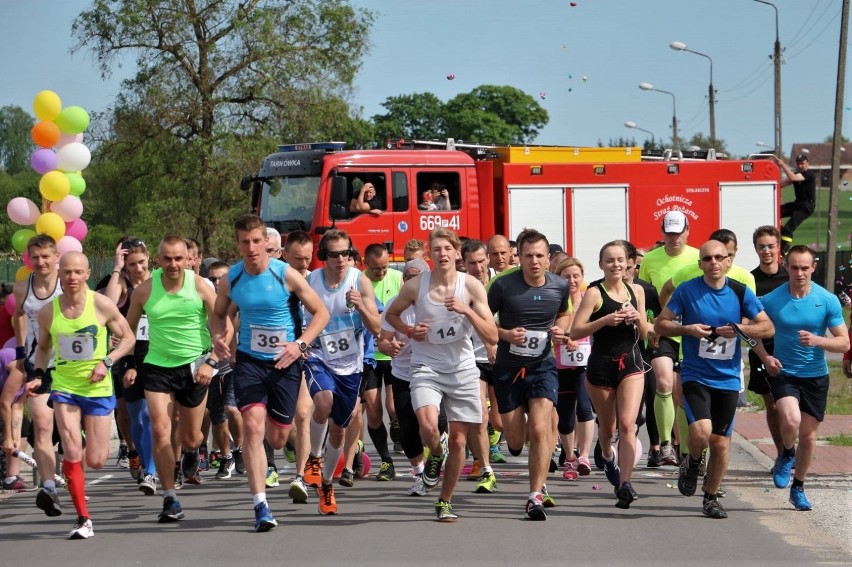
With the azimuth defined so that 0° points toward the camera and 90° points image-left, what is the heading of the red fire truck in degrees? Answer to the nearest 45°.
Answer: approximately 45°

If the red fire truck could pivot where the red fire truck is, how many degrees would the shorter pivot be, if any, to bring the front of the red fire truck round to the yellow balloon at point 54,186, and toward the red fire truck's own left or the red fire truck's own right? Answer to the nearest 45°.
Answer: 0° — it already faces it

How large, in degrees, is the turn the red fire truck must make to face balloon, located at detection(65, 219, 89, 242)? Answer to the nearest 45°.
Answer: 0° — it already faces it

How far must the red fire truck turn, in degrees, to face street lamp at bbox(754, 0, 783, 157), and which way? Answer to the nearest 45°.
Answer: approximately 180°

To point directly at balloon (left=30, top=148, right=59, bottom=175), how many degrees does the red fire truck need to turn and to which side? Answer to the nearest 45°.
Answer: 0° — it already faces it

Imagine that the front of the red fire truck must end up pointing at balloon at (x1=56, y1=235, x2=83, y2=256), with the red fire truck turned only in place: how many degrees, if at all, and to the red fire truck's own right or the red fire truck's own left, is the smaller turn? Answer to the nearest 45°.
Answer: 0° — it already faces it
